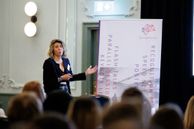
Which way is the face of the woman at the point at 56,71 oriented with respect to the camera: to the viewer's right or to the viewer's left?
to the viewer's right

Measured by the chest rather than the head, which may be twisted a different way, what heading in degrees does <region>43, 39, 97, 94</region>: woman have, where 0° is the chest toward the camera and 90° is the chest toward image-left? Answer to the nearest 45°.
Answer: approximately 315°
